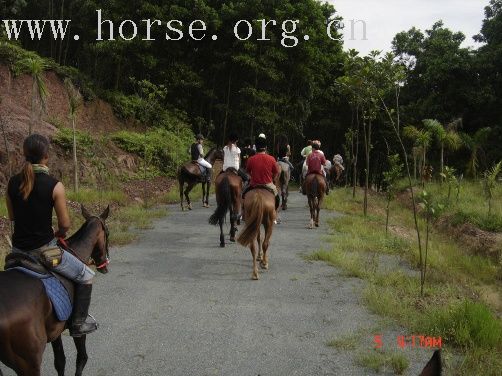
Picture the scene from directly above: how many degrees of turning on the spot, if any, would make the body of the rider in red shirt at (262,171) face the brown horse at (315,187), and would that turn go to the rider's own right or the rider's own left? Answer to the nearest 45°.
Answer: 0° — they already face it

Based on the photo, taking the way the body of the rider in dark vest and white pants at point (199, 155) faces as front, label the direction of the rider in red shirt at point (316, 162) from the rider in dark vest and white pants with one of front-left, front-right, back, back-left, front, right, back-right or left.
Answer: right

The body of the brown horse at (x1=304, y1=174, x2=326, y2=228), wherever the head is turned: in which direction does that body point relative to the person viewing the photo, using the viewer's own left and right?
facing away from the viewer

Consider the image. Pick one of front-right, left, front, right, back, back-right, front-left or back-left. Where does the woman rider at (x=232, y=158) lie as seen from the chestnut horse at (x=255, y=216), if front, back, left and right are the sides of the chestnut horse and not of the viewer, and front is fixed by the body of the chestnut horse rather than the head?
front

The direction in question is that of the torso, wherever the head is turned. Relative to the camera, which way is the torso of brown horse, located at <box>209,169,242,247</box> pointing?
away from the camera

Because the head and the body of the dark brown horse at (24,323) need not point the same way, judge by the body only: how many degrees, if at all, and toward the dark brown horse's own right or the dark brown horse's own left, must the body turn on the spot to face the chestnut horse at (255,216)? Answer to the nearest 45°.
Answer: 0° — it already faces it

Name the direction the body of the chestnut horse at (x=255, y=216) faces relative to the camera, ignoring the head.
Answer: away from the camera

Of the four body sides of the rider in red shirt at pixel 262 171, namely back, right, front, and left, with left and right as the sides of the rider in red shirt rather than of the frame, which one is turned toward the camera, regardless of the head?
back

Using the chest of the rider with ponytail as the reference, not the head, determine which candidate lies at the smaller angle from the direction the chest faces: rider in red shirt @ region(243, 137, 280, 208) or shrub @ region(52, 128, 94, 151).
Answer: the rider in red shirt

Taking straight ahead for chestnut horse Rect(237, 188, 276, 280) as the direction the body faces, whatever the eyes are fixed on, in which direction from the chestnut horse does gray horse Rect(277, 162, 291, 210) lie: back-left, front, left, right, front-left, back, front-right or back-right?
front

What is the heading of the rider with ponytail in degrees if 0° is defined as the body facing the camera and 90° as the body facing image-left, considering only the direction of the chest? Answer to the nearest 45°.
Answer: approximately 225°

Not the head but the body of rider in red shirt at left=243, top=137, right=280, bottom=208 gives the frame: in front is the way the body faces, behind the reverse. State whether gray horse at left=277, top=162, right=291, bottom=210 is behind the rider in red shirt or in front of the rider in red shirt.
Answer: in front

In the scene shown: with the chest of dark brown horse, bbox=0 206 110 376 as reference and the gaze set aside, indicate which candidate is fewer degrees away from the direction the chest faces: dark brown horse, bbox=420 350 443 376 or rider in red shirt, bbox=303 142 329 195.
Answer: the rider in red shirt

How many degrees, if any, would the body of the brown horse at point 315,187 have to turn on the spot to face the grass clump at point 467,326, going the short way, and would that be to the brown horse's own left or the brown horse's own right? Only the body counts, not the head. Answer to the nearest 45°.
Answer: approximately 180°

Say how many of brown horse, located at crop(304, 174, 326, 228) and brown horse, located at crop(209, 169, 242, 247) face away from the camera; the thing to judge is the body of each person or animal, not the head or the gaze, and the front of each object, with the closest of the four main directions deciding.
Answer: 2

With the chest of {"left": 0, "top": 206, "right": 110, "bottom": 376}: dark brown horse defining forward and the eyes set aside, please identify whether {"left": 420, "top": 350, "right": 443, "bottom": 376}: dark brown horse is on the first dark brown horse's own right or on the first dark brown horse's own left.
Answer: on the first dark brown horse's own right
